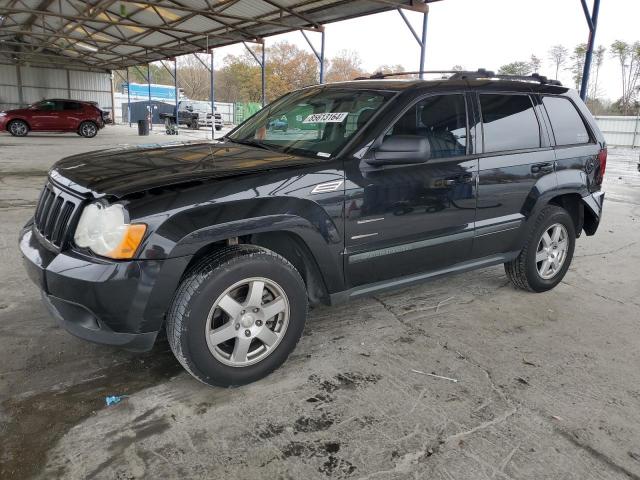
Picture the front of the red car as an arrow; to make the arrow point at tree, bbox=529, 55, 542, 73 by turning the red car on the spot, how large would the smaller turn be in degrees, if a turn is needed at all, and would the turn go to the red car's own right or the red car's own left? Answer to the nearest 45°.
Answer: approximately 180°

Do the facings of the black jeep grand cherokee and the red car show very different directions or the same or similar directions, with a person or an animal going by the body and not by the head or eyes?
same or similar directions

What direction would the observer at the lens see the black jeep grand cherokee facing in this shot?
facing the viewer and to the left of the viewer

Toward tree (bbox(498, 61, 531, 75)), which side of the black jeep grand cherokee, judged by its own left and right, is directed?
back

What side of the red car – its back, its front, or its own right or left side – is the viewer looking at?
left

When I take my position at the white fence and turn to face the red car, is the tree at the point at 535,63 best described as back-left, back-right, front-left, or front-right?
back-right

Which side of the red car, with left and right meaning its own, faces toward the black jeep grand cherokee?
left

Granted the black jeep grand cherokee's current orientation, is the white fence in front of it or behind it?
behind

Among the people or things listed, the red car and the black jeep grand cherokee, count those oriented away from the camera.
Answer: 0

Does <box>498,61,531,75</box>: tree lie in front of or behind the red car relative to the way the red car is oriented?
behind
